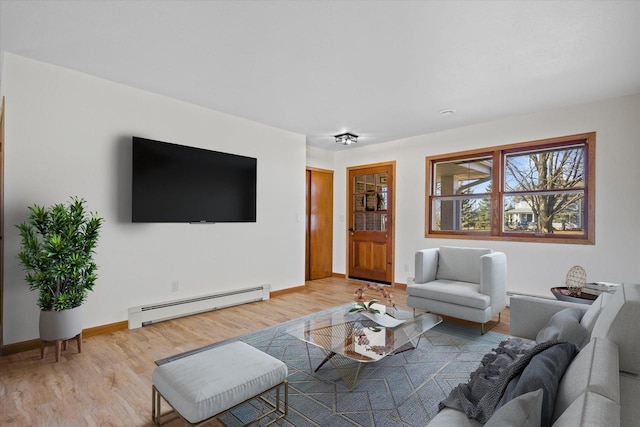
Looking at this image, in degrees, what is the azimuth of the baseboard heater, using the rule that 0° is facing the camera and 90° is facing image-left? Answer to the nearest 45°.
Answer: approximately 315°

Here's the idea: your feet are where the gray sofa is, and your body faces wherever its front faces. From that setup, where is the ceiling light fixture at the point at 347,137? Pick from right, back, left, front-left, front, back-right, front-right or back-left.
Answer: front-right

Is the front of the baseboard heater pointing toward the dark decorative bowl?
yes

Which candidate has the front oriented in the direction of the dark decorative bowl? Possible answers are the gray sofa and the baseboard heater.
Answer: the baseboard heater

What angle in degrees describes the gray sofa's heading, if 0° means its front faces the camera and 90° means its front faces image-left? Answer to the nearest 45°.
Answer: approximately 90°

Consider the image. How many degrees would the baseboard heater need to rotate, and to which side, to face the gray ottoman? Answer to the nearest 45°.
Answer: approximately 45° to its right

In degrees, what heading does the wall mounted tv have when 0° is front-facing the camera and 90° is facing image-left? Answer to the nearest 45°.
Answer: approximately 315°

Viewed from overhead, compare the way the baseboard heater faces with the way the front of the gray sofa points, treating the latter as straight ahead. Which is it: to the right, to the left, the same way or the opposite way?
the opposite way

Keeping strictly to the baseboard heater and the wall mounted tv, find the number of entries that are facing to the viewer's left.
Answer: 0

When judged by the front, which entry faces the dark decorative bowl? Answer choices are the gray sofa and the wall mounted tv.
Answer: the wall mounted tv
